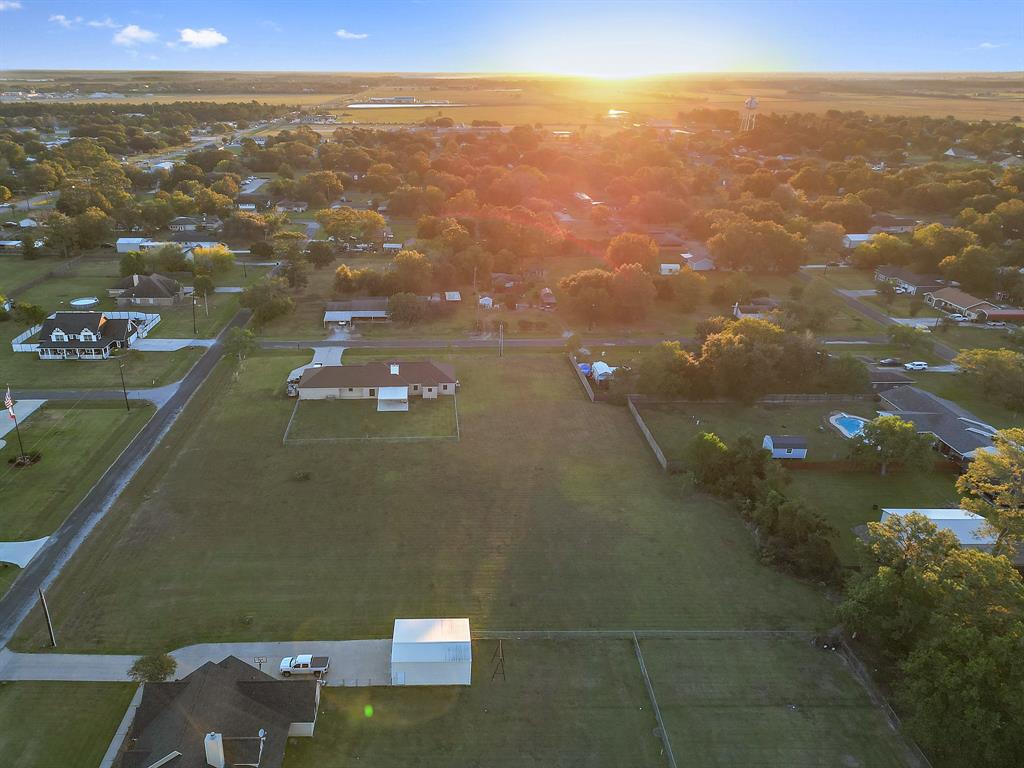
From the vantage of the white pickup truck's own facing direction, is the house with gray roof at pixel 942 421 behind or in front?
behind

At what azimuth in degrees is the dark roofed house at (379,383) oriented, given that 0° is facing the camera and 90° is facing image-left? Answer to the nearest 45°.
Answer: approximately 180°

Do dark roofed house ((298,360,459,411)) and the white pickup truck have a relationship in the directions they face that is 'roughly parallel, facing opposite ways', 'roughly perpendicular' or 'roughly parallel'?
roughly perpendicular

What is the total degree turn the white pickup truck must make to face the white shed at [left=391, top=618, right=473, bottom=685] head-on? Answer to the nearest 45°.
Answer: approximately 180°

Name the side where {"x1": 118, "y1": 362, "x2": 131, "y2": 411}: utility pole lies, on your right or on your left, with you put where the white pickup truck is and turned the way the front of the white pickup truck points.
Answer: on your right

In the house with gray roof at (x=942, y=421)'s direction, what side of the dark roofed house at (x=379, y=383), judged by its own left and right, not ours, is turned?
right

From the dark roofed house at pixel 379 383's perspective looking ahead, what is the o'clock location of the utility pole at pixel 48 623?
The utility pole is roughly at 7 o'clock from the dark roofed house.

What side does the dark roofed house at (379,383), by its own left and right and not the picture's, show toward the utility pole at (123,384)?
left

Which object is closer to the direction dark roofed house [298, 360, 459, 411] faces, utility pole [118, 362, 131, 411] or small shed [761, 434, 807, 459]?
the utility pole
